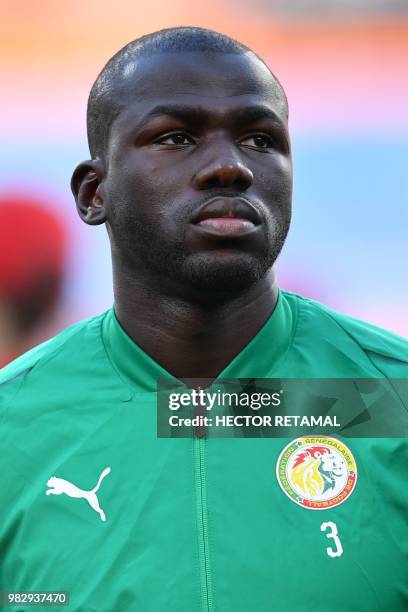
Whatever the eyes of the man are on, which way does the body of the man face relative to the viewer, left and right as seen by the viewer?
facing the viewer
